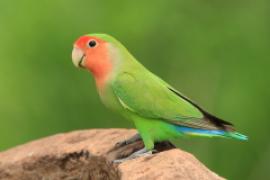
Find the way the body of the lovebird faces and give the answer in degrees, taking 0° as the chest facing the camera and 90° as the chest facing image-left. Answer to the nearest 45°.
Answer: approximately 90°
